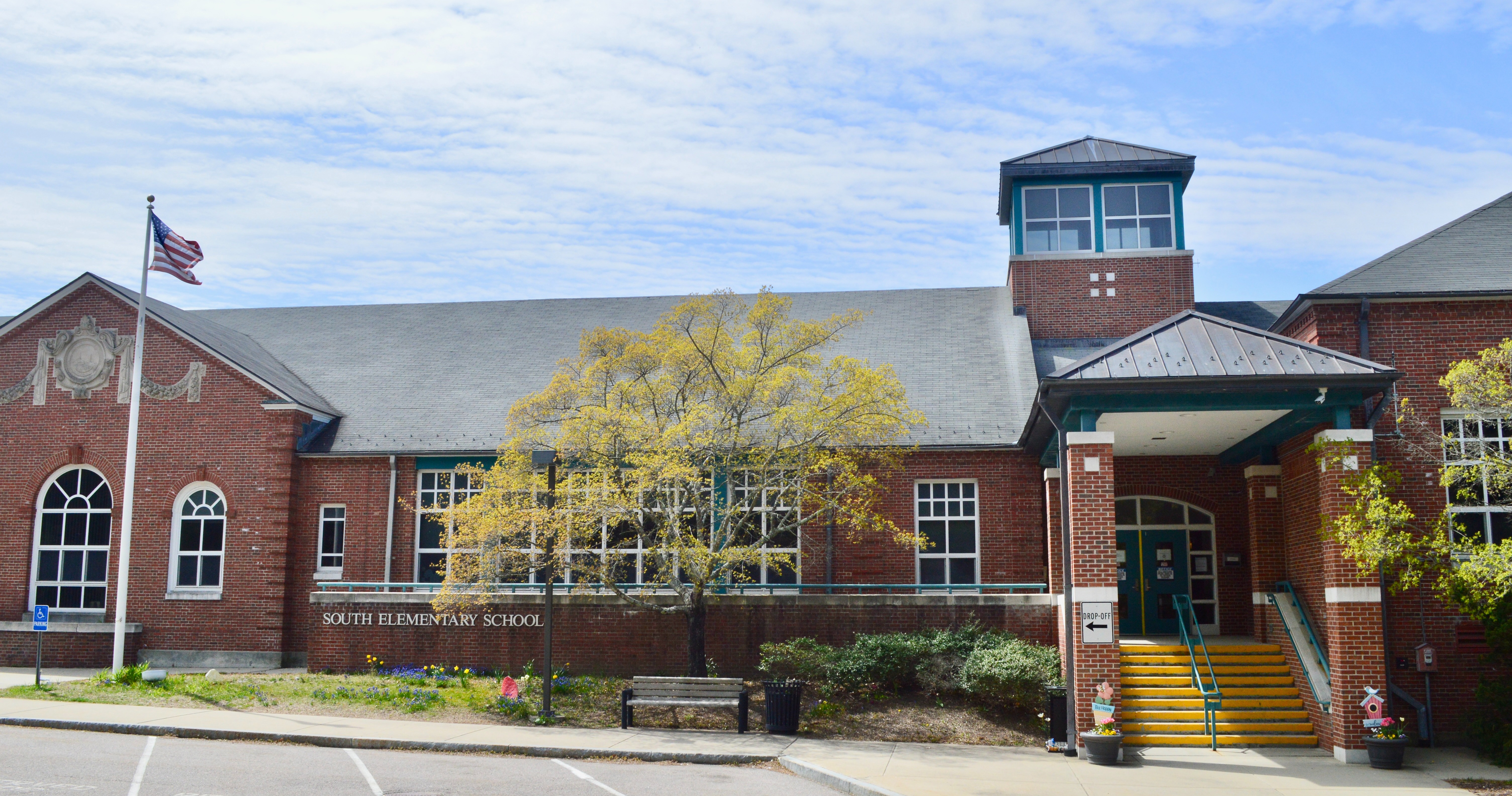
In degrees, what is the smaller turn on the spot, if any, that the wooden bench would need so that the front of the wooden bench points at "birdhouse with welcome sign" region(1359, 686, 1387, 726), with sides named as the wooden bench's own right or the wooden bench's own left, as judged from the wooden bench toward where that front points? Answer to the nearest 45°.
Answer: approximately 90° to the wooden bench's own left

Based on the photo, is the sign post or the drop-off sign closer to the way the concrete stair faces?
the drop-off sign

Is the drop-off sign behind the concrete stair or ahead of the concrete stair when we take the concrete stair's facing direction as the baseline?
ahead

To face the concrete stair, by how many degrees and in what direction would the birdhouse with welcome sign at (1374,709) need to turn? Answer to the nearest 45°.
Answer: approximately 135° to its right

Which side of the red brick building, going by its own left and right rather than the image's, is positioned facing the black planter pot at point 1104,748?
front

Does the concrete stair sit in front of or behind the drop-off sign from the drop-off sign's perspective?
behind

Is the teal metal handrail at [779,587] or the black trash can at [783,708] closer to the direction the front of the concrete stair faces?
the black trash can

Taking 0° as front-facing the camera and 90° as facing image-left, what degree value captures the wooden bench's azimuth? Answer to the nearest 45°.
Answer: approximately 0°

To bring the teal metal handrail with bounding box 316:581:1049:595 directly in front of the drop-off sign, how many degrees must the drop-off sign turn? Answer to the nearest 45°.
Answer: approximately 135° to its right
